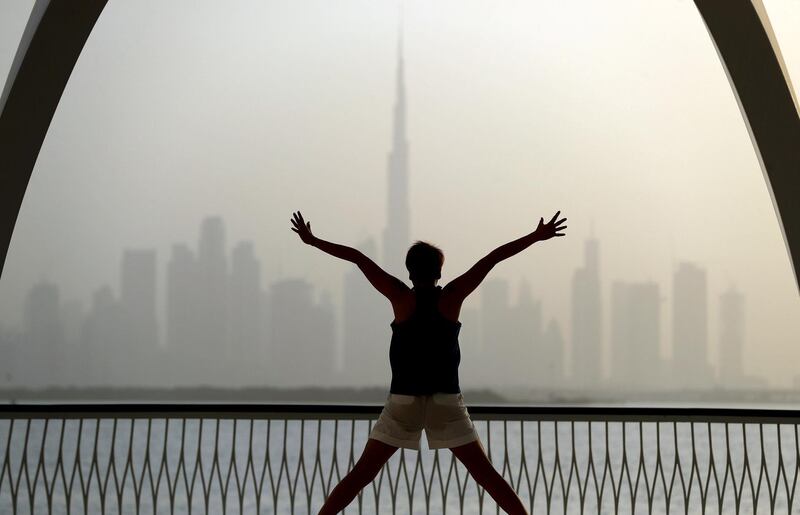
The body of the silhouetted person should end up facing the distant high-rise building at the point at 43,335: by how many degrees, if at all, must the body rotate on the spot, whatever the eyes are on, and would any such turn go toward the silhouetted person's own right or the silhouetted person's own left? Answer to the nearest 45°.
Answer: approximately 45° to the silhouetted person's own left

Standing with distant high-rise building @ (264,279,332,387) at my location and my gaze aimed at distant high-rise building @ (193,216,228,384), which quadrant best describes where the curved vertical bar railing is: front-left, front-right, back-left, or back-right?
back-left

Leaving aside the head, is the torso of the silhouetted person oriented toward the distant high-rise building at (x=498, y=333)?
yes

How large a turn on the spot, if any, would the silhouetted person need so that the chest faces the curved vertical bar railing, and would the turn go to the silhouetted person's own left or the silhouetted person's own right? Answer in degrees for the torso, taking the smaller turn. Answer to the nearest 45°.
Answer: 0° — they already face it

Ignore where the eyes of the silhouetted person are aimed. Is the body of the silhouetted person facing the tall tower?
yes

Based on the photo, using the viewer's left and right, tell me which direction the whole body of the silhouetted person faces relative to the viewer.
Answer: facing away from the viewer

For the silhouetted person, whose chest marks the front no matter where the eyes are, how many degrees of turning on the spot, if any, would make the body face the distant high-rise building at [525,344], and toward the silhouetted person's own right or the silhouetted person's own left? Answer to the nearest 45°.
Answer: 0° — they already face it
